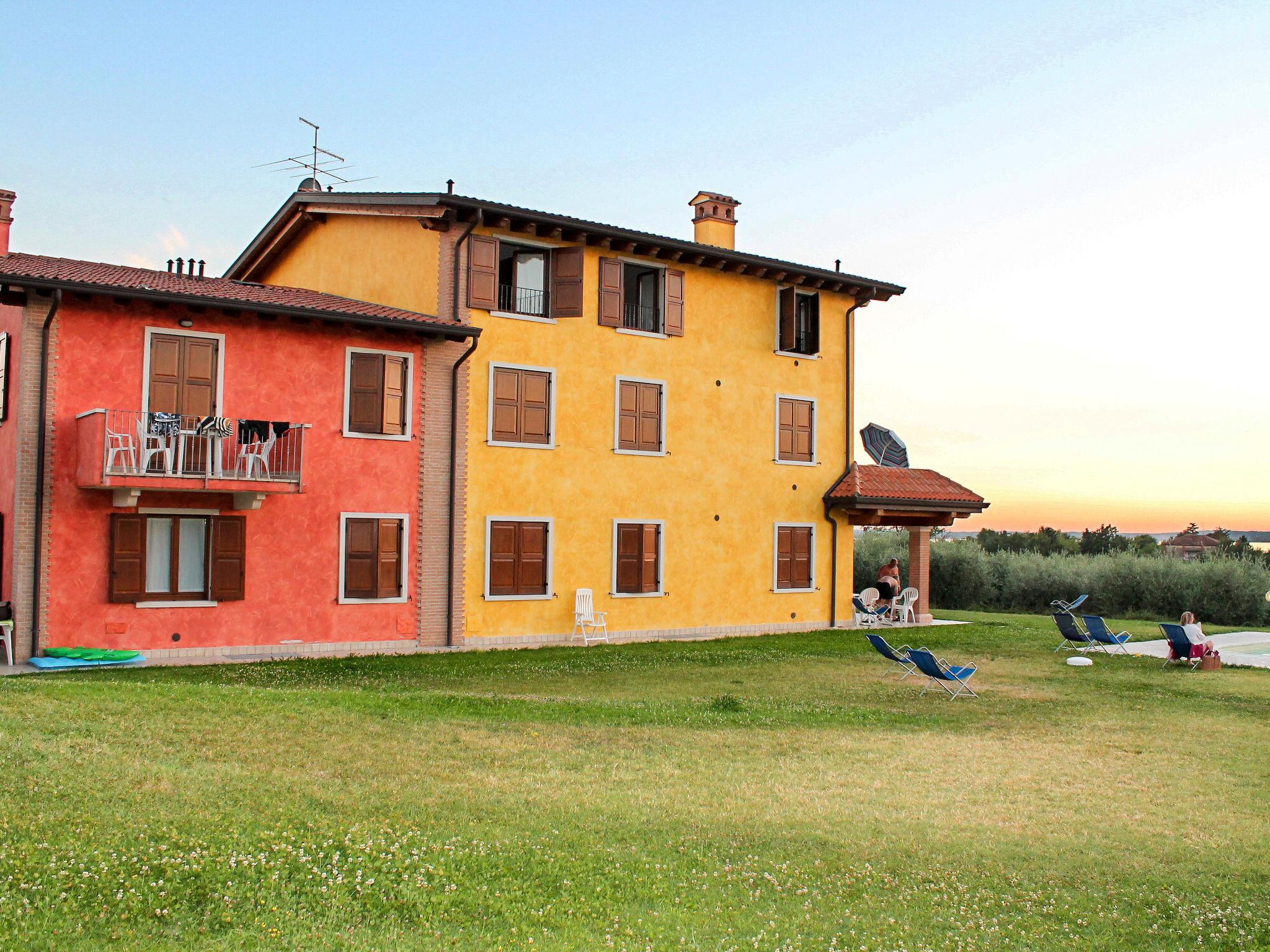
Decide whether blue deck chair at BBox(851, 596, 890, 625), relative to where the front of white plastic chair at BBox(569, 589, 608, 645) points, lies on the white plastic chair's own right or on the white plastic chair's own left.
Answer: on the white plastic chair's own left

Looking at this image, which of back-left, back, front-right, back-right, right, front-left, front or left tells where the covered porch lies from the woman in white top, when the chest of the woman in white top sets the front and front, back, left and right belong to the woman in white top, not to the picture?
left

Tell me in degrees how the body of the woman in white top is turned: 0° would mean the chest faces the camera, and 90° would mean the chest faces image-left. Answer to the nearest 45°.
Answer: approximately 225°

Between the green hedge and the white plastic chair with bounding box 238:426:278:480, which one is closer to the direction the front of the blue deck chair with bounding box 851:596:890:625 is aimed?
the green hedge

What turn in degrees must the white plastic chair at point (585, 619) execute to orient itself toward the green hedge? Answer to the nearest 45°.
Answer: approximately 90° to its left

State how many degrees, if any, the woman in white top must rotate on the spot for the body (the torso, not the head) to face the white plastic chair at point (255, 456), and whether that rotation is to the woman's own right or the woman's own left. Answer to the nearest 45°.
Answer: approximately 180°

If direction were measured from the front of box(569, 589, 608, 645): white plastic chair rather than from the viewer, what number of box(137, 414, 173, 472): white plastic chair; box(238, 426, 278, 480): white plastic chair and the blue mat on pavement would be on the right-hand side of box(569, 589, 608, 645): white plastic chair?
3

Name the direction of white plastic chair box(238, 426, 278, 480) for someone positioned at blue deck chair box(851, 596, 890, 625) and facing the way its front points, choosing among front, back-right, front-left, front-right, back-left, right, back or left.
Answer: back-right

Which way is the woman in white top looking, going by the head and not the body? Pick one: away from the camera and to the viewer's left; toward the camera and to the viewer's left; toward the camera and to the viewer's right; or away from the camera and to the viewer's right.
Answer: away from the camera and to the viewer's right

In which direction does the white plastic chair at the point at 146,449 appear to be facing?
to the viewer's right

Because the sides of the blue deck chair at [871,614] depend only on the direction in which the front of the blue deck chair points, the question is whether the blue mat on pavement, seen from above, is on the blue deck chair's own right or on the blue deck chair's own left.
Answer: on the blue deck chair's own right
